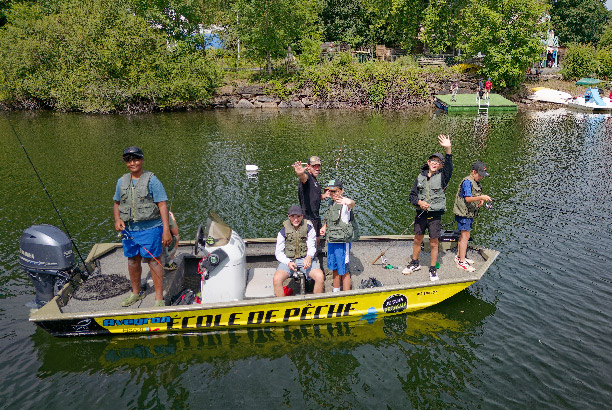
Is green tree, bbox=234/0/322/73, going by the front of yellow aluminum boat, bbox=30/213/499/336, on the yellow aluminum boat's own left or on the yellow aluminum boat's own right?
on the yellow aluminum boat's own left

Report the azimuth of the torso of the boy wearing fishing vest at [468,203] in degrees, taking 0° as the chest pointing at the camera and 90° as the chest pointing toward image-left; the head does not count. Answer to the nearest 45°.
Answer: approximately 270°

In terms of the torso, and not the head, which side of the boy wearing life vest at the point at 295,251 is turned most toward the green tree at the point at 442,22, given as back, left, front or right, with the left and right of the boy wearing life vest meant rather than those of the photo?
back

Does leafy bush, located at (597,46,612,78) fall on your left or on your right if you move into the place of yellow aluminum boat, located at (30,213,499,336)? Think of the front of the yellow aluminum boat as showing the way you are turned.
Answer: on your left

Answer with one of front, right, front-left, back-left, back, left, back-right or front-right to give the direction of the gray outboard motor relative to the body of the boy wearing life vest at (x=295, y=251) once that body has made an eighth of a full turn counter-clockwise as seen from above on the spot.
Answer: back-right

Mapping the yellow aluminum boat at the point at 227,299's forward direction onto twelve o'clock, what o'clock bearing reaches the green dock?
The green dock is roughly at 10 o'clock from the yellow aluminum boat.

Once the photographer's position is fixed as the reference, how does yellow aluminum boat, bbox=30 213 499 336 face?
facing to the right of the viewer

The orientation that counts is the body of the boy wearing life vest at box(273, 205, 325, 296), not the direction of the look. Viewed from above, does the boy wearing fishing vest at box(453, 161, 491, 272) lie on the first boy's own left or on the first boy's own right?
on the first boy's own left

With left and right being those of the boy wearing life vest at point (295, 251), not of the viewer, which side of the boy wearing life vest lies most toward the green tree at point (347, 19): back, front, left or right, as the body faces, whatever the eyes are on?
back

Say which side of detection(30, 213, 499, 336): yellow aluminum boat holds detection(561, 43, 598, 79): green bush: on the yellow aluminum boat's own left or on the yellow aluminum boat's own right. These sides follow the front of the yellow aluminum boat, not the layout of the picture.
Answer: on the yellow aluminum boat's own left

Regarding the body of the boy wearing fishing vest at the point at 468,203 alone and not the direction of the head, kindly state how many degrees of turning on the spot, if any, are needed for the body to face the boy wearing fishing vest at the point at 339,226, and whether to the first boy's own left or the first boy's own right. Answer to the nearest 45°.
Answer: approximately 135° to the first boy's own right

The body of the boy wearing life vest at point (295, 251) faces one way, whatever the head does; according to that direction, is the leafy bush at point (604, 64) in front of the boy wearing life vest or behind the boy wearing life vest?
behind

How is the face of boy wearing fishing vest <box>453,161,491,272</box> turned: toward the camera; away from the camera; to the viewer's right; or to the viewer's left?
to the viewer's right
